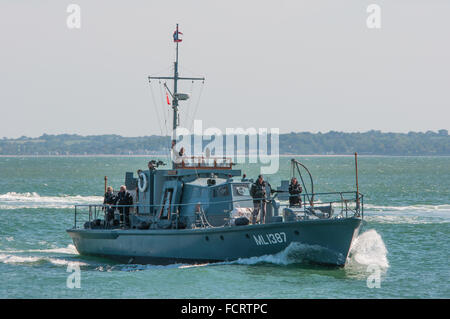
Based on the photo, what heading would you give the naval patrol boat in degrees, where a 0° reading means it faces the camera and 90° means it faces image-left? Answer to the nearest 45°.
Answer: approximately 315°
